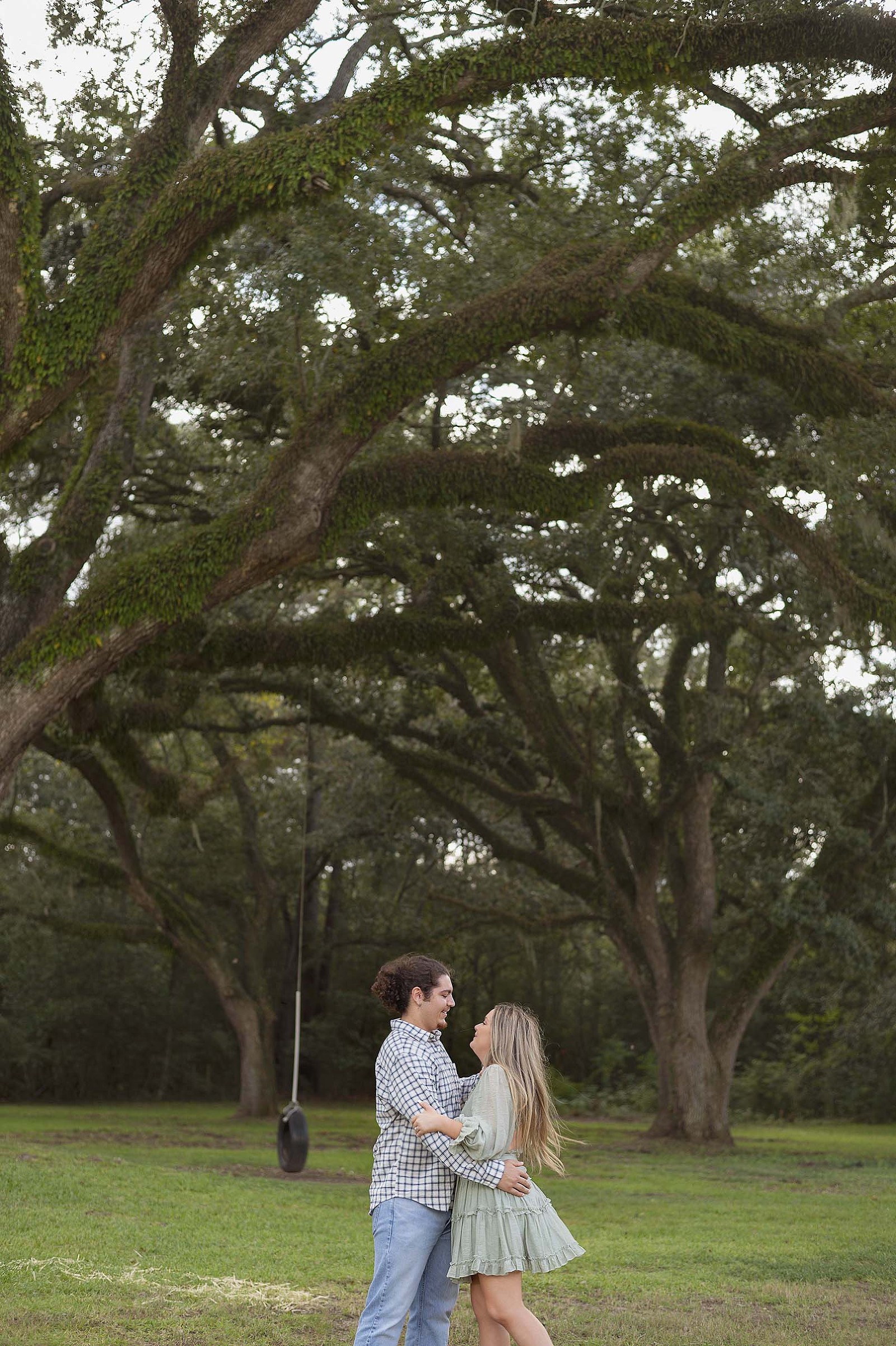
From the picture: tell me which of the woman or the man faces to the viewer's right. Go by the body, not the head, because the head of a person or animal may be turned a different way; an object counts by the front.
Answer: the man

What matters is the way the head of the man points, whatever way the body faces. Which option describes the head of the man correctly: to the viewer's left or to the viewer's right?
to the viewer's right

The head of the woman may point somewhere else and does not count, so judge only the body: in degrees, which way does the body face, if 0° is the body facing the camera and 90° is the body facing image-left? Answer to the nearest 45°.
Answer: approximately 90°

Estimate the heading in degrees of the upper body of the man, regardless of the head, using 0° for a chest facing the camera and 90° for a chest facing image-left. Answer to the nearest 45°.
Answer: approximately 270°

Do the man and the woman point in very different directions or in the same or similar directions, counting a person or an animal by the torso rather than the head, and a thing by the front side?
very different directions

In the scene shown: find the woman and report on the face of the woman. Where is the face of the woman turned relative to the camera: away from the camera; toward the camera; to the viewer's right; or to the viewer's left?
to the viewer's left

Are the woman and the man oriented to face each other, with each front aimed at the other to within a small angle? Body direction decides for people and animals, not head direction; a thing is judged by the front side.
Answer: yes

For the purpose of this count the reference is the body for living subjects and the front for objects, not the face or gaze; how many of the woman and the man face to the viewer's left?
1
